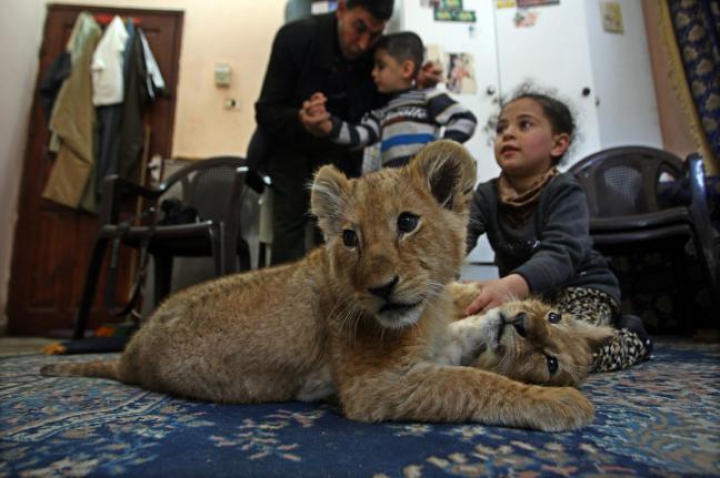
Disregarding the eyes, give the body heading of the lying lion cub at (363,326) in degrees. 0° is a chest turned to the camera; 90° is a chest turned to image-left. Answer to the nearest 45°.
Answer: approximately 315°

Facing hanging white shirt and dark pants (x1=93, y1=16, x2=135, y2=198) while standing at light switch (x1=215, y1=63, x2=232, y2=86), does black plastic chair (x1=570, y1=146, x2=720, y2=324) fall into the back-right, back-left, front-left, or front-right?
back-left

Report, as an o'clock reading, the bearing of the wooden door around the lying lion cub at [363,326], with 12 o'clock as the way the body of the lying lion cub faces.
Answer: The wooden door is roughly at 6 o'clock from the lying lion cub.

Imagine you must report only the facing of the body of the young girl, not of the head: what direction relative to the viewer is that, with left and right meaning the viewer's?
facing the viewer and to the left of the viewer

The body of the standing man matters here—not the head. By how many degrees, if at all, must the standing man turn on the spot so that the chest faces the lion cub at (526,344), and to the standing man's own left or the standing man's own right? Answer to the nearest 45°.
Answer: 0° — they already face it

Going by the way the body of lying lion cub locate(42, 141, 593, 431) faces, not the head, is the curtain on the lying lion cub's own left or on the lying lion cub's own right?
on the lying lion cub's own left

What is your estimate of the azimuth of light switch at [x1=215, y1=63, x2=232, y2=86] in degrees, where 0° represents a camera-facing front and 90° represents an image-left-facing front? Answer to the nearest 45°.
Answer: approximately 0°

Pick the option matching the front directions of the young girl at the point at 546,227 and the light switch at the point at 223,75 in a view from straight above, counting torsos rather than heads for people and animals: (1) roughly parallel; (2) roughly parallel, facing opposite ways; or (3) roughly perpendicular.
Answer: roughly perpendicular

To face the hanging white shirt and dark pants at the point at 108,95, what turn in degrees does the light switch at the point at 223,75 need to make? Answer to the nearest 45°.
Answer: approximately 90° to its right

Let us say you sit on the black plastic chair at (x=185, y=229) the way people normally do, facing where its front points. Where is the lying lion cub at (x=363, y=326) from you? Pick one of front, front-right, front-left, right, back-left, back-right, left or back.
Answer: front-left

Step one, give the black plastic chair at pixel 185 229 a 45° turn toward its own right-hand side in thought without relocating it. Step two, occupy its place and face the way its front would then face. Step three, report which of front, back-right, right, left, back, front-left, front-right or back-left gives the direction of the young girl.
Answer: back-left

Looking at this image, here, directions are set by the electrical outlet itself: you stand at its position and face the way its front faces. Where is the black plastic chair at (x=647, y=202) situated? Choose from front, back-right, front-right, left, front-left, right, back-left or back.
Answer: front-left

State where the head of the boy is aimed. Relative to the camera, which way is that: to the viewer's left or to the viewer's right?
to the viewer's left

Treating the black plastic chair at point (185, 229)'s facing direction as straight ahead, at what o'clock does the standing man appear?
The standing man is roughly at 9 o'clock from the black plastic chair.

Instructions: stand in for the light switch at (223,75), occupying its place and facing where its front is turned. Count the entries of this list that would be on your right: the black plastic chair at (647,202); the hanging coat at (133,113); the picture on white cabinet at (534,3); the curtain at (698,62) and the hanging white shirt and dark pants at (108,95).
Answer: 2

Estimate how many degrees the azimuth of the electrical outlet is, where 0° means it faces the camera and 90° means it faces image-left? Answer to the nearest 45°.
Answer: approximately 0°

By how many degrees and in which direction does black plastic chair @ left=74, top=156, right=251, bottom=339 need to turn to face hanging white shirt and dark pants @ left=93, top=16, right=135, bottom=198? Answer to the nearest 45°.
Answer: approximately 135° to its right
